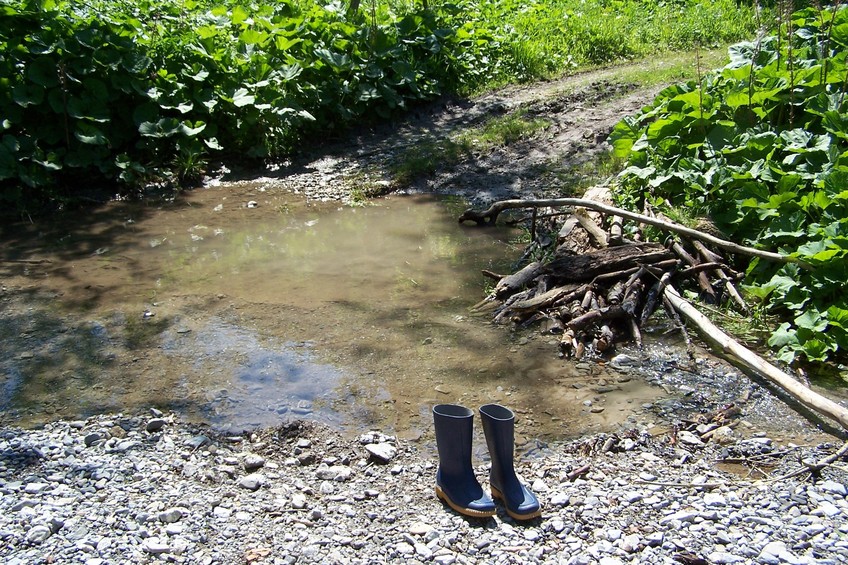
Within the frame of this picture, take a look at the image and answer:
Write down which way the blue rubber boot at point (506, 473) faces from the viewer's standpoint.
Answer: facing the viewer and to the right of the viewer

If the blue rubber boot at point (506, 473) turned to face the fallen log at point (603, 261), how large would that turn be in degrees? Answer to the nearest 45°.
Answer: approximately 135° to its left

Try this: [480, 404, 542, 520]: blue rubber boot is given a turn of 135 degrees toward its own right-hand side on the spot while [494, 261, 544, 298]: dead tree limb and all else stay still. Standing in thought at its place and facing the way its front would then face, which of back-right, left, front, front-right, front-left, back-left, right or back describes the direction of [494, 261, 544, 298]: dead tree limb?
right

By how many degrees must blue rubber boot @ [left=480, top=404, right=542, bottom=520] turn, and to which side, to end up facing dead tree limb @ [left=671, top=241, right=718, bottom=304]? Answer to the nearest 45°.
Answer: approximately 90° to its left

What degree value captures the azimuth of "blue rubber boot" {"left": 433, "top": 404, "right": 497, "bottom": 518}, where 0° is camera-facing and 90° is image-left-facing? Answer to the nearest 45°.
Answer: approximately 315°

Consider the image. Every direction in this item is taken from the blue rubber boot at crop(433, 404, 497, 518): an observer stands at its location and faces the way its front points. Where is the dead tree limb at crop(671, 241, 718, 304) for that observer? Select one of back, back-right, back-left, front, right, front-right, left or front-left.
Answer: left

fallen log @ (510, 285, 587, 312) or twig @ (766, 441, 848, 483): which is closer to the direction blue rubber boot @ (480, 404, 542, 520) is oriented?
the twig

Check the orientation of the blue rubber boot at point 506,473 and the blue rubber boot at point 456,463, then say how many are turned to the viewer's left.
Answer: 0

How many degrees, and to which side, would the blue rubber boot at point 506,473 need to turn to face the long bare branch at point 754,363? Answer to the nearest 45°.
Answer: approximately 90° to its left
